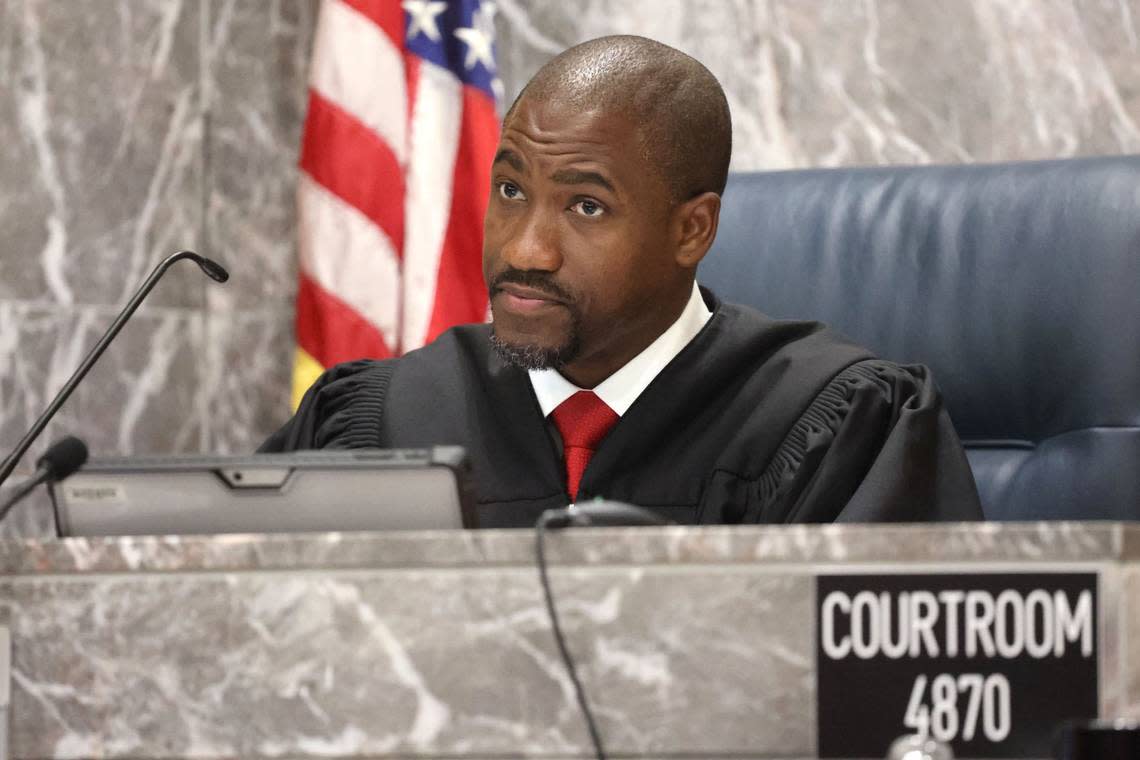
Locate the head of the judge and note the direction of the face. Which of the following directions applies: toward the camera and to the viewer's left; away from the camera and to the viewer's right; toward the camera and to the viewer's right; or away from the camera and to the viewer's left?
toward the camera and to the viewer's left

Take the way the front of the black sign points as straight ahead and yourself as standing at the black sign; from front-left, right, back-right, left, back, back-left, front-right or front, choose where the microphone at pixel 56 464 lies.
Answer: right

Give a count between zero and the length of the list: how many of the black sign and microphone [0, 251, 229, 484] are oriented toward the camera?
1

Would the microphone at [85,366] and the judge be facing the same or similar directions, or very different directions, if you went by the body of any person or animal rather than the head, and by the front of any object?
very different directions

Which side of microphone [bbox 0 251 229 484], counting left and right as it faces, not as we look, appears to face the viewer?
right

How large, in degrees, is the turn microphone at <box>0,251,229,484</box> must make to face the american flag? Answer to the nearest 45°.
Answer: approximately 90° to its left

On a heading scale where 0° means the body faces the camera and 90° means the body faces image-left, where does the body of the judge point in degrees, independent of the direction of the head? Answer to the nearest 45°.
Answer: approximately 45°

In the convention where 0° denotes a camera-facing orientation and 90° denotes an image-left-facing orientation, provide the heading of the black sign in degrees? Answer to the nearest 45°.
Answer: approximately 0°

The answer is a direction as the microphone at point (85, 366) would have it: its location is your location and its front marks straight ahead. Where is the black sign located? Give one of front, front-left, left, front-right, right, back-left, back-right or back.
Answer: front-right
